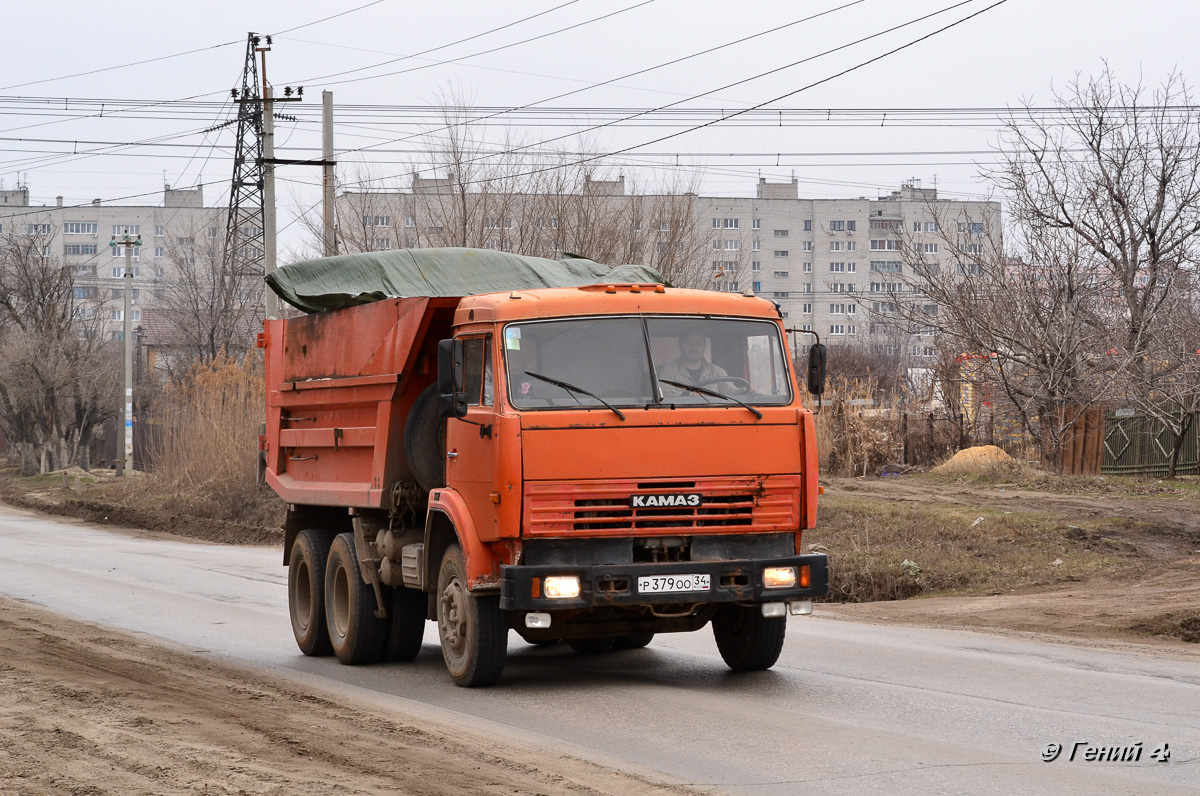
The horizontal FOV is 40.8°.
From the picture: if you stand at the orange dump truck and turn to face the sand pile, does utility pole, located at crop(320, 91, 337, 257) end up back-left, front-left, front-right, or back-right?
front-left

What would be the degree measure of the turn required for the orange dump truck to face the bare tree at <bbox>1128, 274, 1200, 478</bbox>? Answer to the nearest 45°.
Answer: approximately 90° to its left

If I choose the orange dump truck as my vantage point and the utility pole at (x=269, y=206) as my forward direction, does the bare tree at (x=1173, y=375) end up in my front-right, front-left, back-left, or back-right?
front-right

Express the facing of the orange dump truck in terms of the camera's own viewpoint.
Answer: facing the viewer and to the right of the viewer

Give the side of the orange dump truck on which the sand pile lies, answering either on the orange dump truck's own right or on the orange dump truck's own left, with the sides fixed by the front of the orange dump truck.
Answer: on the orange dump truck's own left

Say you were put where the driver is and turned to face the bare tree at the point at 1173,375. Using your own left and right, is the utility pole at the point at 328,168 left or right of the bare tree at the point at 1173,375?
left

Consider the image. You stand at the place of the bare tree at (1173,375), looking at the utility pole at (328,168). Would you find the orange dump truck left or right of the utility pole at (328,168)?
left

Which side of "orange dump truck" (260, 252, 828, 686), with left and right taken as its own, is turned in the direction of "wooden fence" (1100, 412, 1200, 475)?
left

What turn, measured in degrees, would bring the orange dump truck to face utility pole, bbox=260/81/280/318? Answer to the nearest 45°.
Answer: approximately 135° to its left

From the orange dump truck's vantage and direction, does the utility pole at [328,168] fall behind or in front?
behind
